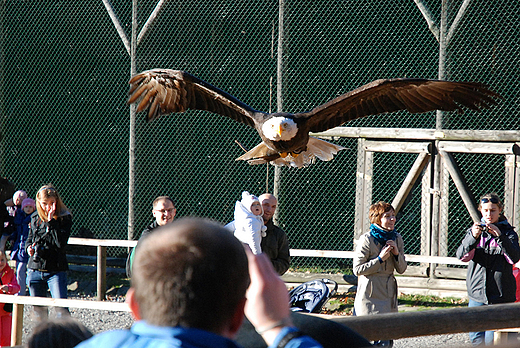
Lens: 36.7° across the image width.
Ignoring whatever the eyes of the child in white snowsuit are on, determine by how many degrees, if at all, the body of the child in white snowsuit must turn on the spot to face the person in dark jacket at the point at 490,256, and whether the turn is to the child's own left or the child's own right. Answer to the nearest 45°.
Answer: approximately 90° to the child's own left

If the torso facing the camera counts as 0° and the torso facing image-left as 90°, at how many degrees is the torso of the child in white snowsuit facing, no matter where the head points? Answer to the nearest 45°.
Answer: approximately 315°

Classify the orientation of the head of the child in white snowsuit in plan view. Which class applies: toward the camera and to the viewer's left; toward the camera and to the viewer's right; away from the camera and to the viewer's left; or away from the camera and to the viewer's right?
toward the camera and to the viewer's right

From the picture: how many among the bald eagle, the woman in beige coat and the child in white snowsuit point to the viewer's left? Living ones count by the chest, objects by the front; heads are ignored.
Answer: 0

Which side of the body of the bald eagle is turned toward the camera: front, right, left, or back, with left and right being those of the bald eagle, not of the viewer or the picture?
front

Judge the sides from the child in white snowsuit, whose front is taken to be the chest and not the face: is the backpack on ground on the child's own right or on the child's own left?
on the child's own left

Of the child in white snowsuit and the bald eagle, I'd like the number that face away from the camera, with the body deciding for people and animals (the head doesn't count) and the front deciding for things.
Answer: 0

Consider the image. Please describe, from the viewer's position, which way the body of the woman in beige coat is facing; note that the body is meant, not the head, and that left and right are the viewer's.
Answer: facing the viewer and to the right of the viewer

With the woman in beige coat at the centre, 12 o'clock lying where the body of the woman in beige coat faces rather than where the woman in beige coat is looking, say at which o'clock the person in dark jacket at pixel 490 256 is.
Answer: The person in dark jacket is roughly at 10 o'clock from the woman in beige coat.
